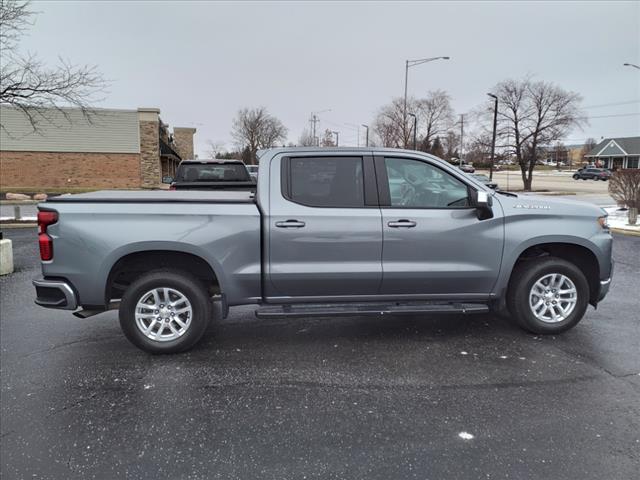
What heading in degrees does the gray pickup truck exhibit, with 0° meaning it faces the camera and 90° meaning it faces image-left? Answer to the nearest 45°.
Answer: approximately 270°

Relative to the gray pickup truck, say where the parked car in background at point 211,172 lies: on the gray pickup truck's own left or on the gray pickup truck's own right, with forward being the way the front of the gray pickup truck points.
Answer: on the gray pickup truck's own left

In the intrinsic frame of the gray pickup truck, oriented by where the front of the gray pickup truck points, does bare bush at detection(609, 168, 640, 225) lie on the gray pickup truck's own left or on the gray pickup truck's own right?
on the gray pickup truck's own left

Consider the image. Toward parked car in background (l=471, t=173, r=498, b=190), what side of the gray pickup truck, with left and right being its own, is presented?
left
